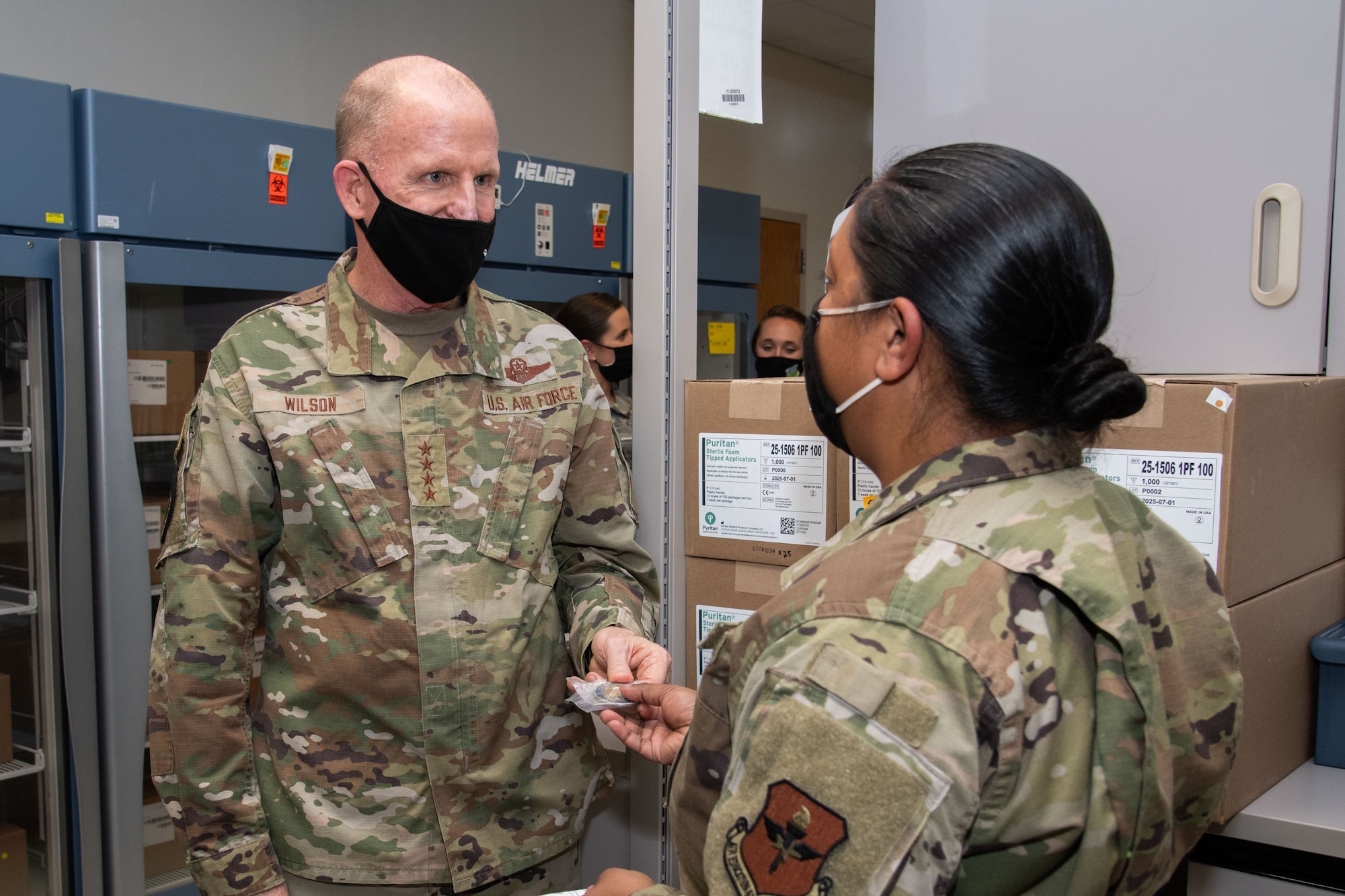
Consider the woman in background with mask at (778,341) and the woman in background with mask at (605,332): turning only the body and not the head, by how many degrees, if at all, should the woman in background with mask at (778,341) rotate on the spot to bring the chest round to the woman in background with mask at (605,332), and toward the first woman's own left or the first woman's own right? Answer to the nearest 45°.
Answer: approximately 45° to the first woman's own right

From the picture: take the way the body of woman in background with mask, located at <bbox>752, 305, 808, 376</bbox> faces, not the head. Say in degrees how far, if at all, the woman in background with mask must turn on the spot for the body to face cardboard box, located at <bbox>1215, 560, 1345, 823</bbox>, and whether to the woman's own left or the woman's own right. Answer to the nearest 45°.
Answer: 0° — they already face it

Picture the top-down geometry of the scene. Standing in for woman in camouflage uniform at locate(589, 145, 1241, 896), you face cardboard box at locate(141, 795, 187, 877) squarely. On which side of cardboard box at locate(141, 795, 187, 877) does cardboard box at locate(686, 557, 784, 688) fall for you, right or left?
right

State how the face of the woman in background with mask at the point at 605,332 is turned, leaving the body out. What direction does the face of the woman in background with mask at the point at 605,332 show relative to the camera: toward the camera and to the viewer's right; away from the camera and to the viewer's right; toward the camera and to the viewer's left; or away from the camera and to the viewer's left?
toward the camera and to the viewer's right

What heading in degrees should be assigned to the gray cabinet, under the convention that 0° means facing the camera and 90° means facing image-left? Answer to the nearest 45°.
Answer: approximately 0°

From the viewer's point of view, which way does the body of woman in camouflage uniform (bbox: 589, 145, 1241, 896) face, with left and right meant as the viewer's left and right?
facing away from the viewer and to the left of the viewer
